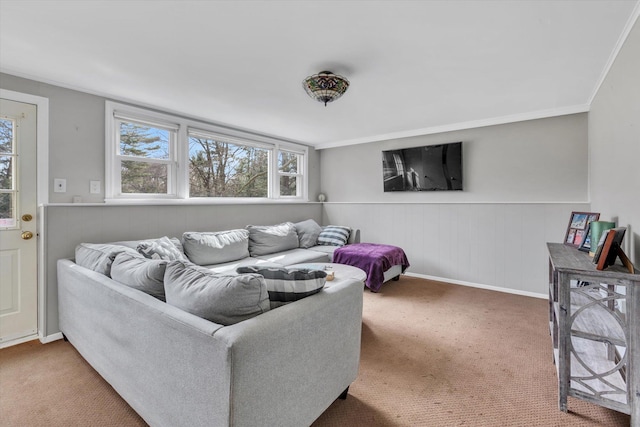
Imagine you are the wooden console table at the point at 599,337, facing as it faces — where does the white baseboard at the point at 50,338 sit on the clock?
The white baseboard is roughly at 11 o'clock from the wooden console table.

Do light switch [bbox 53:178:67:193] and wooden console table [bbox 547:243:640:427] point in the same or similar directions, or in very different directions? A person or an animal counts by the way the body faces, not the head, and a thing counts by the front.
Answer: very different directions

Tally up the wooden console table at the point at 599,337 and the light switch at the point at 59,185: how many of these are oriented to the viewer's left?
1

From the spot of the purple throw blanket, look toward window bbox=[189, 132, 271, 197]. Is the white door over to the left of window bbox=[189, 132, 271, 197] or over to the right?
left

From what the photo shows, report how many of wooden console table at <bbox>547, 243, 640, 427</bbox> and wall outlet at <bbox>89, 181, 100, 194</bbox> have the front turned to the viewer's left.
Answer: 1

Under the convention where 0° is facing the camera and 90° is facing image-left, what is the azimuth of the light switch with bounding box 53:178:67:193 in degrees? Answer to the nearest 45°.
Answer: approximately 0°

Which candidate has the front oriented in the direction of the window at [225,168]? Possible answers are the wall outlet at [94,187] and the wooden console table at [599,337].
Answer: the wooden console table

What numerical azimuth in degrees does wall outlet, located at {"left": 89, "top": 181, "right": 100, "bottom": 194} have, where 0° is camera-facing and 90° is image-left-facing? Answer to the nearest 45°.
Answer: approximately 0°

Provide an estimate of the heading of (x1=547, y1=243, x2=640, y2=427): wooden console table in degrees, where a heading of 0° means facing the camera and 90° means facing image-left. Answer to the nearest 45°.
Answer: approximately 90°
